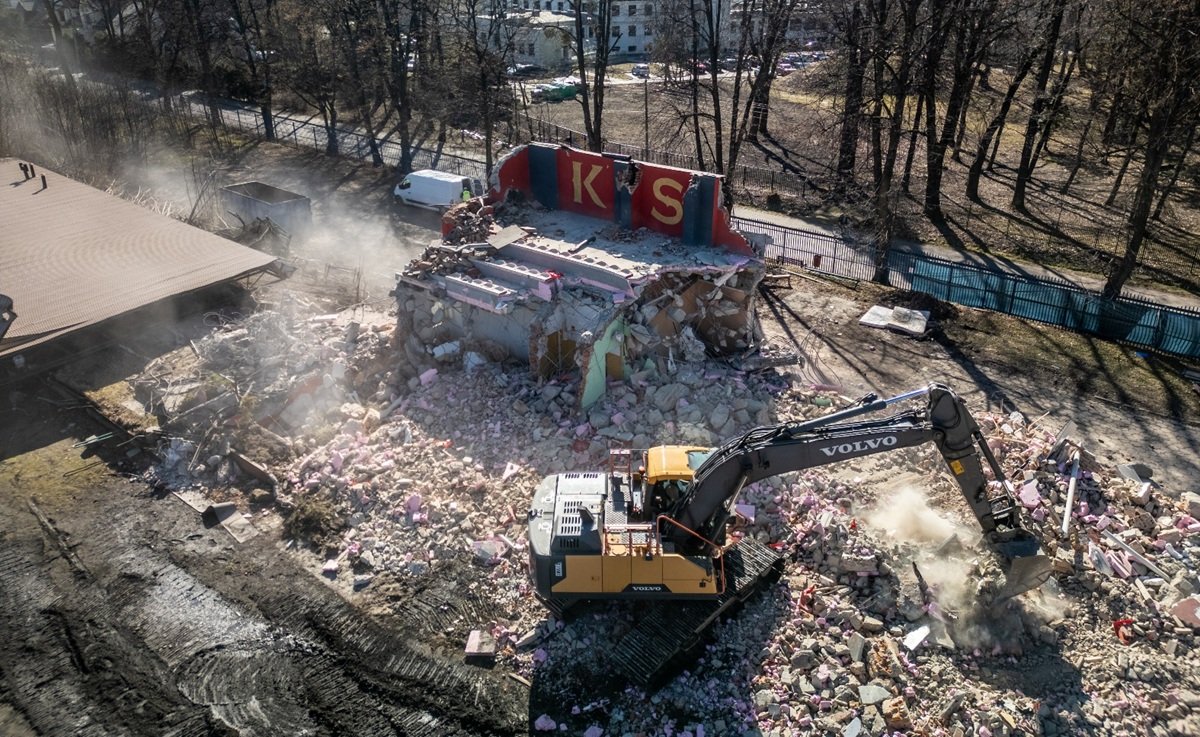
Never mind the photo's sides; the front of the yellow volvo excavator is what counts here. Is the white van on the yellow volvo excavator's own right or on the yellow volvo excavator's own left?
on the yellow volvo excavator's own left

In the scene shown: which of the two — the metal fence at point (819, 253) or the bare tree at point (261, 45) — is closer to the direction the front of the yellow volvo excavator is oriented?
the metal fence

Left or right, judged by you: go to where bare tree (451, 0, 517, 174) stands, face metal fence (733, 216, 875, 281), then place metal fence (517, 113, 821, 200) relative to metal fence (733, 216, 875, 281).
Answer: left

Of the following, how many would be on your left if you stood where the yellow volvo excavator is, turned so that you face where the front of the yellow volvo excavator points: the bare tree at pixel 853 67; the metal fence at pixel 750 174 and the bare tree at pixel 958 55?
3

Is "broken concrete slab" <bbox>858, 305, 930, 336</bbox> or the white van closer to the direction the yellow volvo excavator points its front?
the broken concrete slab

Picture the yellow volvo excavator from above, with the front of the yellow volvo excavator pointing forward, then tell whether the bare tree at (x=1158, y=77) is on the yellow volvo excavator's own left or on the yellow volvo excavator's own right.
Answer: on the yellow volvo excavator's own left

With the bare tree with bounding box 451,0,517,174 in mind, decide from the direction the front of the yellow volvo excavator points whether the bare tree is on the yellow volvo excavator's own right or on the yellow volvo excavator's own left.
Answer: on the yellow volvo excavator's own left

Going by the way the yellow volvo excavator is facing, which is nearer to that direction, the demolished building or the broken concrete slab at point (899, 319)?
the broken concrete slab

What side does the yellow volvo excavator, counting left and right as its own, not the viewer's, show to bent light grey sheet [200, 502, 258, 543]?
back

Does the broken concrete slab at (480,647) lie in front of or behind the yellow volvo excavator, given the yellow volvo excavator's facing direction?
behind

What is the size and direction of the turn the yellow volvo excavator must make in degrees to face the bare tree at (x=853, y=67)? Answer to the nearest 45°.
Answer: approximately 90° to its left

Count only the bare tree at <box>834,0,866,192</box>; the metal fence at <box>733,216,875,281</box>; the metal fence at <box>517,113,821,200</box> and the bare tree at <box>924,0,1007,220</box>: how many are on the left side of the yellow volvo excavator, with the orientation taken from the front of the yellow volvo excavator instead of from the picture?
4

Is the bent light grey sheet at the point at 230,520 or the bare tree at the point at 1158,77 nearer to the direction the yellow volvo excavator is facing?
the bare tree

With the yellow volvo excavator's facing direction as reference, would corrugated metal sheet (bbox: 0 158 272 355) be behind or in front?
behind

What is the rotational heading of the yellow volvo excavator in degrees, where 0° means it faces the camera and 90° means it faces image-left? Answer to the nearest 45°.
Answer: approximately 270°

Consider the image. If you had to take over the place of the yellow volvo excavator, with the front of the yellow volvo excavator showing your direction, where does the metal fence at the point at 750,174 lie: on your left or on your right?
on your left

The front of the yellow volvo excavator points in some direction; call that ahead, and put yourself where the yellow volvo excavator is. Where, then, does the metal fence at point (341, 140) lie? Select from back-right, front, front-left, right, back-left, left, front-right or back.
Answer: back-left
